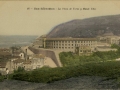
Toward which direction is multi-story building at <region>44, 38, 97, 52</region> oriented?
toward the camera
